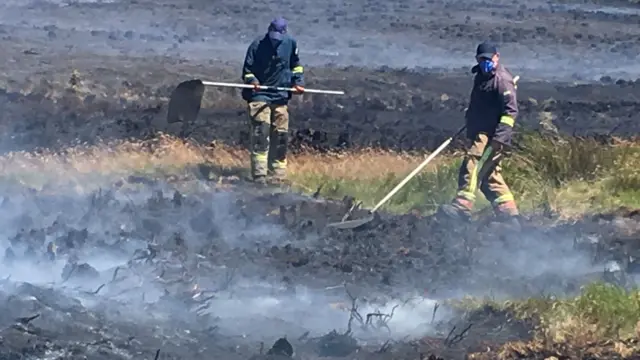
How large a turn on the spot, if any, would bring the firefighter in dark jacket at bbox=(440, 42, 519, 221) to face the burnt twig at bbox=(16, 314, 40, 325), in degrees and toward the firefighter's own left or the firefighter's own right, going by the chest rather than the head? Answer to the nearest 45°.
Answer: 0° — they already face it

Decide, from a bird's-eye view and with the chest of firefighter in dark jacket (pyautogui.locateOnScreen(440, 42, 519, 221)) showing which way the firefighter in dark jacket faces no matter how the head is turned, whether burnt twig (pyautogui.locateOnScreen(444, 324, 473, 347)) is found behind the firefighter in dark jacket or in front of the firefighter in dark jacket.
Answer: in front

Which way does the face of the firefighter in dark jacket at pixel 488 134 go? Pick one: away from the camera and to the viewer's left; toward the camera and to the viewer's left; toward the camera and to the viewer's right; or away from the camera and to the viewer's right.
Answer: toward the camera and to the viewer's left

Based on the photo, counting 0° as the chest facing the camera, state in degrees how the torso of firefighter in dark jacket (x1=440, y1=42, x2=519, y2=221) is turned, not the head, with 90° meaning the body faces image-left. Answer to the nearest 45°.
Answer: approximately 45°

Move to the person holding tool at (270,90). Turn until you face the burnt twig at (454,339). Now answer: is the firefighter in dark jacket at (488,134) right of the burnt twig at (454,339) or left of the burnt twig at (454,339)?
left

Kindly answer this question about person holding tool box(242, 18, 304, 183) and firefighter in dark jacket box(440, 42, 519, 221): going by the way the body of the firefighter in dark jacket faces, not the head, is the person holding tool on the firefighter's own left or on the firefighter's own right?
on the firefighter's own right

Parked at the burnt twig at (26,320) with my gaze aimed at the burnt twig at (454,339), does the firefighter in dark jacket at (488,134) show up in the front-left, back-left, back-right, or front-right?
front-left
